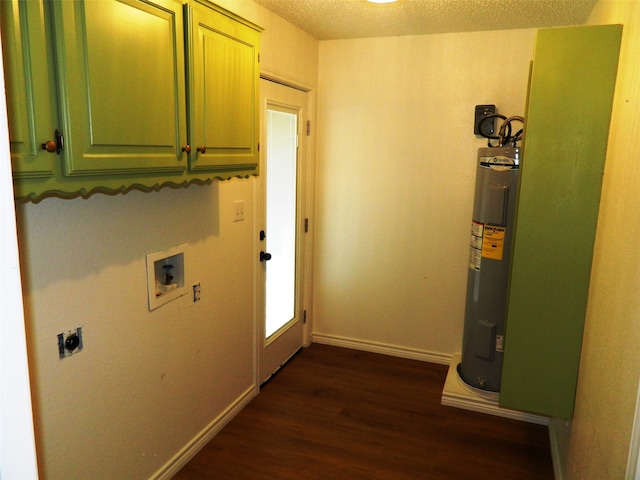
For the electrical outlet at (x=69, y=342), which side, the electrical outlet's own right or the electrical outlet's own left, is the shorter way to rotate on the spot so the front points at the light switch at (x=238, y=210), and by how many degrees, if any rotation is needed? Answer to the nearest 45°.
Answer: approximately 90° to the electrical outlet's own left

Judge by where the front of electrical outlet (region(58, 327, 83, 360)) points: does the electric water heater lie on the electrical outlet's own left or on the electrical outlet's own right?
on the electrical outlet's own left

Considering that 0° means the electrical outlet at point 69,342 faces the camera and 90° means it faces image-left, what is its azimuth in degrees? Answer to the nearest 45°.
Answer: approximately 315°

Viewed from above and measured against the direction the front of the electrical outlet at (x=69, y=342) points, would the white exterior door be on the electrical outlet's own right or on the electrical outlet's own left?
on the electrical outlet's own left

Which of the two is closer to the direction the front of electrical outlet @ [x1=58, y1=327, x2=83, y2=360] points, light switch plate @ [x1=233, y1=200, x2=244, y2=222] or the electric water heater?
the electric water heater

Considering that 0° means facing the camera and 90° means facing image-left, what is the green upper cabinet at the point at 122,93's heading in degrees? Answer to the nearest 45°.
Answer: approximately 315°

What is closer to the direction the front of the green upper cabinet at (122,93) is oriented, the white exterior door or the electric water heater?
the electric water heater
